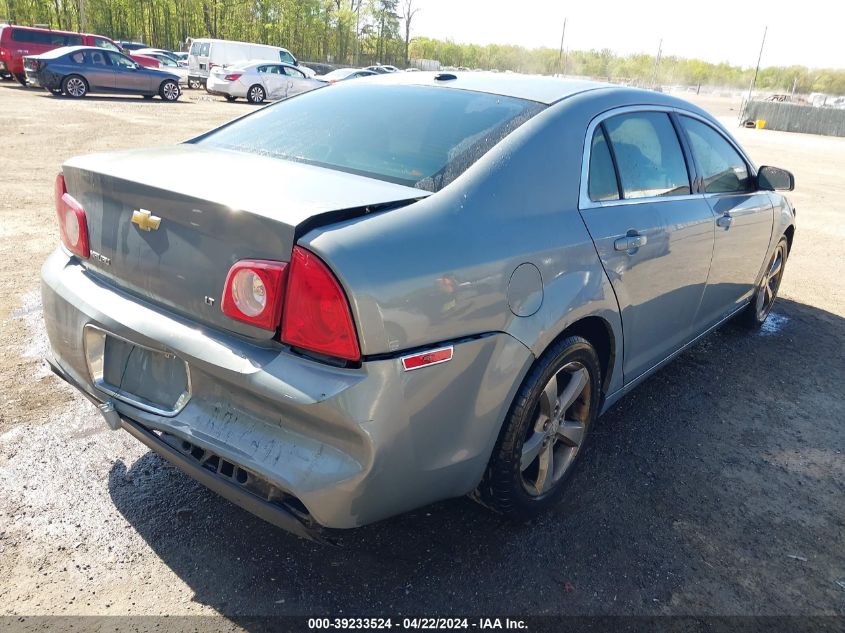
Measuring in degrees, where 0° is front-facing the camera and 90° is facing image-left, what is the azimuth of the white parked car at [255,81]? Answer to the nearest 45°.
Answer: approximately 225°

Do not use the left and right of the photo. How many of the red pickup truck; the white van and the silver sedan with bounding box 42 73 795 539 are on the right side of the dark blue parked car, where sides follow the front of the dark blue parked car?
1

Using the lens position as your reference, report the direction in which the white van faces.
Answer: facing away from the viewer and to the right of the viewer

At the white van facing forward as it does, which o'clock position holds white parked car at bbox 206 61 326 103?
The white parked car is roughly at 4 o'clock from the white van.

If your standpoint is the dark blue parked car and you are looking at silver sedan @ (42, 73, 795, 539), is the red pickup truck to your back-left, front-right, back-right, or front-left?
back-right

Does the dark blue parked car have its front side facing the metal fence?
yes

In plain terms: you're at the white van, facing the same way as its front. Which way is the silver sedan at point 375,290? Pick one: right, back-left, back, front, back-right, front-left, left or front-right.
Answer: back-right

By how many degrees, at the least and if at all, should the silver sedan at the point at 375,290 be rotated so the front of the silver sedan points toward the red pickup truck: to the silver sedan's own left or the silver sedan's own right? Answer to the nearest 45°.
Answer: approximately 90° to the silver sedan's own left

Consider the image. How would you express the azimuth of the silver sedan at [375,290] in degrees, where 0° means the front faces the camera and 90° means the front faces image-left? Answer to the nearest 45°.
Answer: approximately 225°

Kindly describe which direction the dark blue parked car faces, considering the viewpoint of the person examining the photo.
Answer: facing to the right of the viewer

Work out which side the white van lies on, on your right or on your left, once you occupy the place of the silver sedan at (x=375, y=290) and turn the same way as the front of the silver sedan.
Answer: on your left

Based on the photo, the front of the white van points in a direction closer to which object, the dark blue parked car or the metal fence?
the metal fence

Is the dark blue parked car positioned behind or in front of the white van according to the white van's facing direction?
behind
